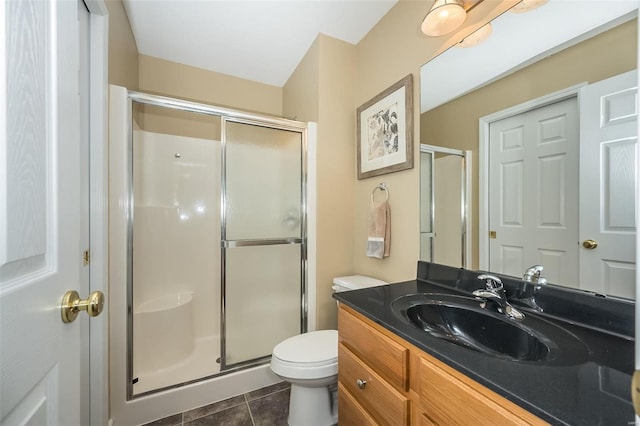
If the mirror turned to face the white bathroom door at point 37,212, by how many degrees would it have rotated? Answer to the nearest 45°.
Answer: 0° — it already faces it

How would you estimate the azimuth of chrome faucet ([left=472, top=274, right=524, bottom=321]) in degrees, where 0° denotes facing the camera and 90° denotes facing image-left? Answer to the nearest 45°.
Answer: approximately 45°

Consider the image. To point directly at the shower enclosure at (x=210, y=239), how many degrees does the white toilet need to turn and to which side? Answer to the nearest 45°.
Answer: approximately 90° to its right

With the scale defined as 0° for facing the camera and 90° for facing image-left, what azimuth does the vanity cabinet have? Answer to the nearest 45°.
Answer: approximately 45°

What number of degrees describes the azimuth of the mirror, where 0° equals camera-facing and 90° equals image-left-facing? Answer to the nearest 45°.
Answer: approximately 45°

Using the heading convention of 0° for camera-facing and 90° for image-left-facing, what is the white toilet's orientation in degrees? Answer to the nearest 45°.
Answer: approximately 45°
